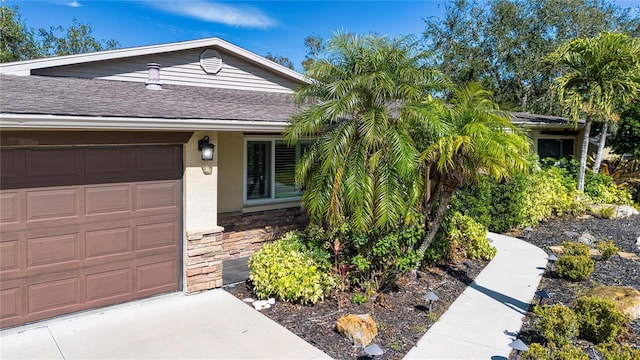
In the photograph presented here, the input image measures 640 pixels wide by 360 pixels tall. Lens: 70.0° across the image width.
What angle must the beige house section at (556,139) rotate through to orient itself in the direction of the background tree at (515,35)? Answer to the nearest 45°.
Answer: approximately 180°

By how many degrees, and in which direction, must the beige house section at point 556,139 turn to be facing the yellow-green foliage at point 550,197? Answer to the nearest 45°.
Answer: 0° — it already faces it

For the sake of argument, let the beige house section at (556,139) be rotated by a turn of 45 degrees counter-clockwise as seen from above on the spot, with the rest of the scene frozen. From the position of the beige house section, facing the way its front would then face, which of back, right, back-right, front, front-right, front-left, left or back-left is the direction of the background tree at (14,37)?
back-right

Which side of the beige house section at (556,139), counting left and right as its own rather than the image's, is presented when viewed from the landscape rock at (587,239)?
front

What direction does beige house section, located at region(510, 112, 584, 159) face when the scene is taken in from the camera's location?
facing the viewer

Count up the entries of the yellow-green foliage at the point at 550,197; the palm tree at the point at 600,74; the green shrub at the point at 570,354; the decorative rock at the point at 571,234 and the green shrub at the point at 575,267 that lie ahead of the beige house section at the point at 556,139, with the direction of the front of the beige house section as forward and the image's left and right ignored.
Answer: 5

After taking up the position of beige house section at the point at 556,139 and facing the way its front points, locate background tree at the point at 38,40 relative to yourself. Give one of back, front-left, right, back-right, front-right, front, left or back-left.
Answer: right

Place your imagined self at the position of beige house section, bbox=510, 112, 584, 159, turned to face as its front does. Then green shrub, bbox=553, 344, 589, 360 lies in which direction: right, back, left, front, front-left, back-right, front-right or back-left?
front

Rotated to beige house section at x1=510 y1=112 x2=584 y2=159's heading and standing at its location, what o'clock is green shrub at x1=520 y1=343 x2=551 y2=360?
The green shrub is roughly at 12 o'clock from the beige house section.

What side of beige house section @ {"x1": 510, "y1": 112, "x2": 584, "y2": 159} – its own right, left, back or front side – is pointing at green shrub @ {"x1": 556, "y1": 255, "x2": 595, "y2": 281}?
front

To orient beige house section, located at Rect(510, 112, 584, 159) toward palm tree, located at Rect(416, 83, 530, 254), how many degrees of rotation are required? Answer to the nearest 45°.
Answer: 0° — it already faces it

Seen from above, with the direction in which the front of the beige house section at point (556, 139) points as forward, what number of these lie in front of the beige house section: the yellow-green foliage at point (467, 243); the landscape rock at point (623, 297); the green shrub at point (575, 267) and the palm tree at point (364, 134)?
4

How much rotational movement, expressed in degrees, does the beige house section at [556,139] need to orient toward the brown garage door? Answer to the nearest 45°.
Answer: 0° — it already faces it

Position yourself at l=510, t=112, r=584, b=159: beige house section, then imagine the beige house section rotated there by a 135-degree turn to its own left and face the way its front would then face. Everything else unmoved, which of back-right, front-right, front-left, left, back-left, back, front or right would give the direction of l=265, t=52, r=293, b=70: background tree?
left

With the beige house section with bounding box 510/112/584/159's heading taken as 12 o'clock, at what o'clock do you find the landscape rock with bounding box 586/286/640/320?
The landscape rock is roughly at 12 o'clock from the beige house section.

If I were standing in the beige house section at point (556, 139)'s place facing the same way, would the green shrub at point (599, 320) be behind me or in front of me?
in front

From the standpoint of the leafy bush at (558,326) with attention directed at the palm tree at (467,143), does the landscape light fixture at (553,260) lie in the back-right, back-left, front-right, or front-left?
front-right

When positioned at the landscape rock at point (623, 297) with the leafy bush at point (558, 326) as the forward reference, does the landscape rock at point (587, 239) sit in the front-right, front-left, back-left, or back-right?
back-right
